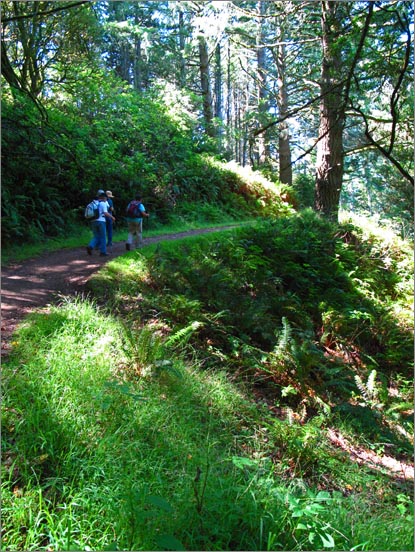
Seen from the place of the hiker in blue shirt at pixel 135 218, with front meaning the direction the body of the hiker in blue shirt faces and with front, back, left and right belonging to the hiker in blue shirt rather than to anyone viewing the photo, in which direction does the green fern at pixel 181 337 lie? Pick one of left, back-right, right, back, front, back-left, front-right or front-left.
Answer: back-right

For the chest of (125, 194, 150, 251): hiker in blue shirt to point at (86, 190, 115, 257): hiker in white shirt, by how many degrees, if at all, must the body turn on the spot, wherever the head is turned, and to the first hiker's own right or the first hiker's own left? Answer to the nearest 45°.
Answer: approximately 135° to the first hiker's own left

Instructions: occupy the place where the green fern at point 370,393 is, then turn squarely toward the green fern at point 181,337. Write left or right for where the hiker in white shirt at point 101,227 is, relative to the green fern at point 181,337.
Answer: right

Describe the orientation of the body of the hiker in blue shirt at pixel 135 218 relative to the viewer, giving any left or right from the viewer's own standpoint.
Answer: facing away from the viewer and to the right of the viewer
